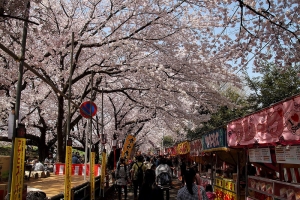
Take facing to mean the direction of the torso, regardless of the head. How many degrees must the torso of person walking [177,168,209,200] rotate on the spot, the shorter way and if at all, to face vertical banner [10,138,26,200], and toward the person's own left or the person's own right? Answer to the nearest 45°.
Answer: approximately 135° to the person's own left

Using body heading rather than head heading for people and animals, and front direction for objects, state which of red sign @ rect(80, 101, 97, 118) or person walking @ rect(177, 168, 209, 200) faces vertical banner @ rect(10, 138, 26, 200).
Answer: the red sign

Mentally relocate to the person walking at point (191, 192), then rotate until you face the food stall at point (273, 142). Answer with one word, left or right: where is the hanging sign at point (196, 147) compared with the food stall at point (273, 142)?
left

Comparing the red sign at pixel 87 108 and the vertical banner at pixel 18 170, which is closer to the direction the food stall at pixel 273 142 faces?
the vertical banner

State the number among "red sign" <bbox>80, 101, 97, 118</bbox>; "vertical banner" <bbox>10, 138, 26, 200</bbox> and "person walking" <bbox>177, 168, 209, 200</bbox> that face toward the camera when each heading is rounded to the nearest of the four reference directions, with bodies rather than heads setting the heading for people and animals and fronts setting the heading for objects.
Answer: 2

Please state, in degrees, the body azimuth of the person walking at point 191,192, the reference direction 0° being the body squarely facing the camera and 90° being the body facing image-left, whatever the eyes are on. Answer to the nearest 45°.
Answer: approximately 180°

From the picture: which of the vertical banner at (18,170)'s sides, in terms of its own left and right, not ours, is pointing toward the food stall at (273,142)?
left

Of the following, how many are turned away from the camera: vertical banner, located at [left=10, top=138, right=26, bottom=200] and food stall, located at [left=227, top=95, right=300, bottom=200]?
0

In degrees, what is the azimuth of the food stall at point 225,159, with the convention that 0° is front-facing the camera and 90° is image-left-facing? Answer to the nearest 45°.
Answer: approximately 45°

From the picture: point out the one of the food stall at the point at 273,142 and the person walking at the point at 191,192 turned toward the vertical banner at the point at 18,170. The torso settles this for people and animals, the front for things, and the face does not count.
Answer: the food stall

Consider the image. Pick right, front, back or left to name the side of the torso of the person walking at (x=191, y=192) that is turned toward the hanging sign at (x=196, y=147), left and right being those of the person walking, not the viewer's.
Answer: front
